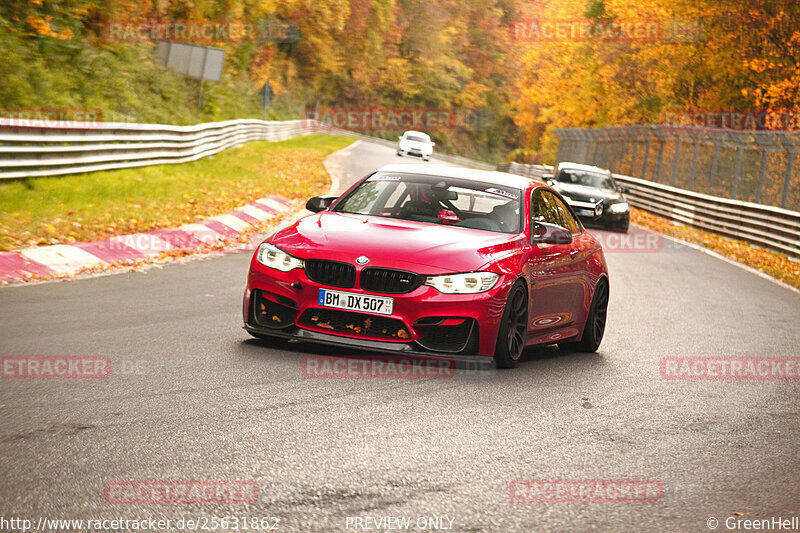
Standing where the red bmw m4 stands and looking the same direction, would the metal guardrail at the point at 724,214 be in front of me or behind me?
behind

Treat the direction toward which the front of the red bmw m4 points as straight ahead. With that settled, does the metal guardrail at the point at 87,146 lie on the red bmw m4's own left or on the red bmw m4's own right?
on the red bmw m4's own right

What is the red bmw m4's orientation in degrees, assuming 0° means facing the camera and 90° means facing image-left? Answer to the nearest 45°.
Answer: approximately 45°
